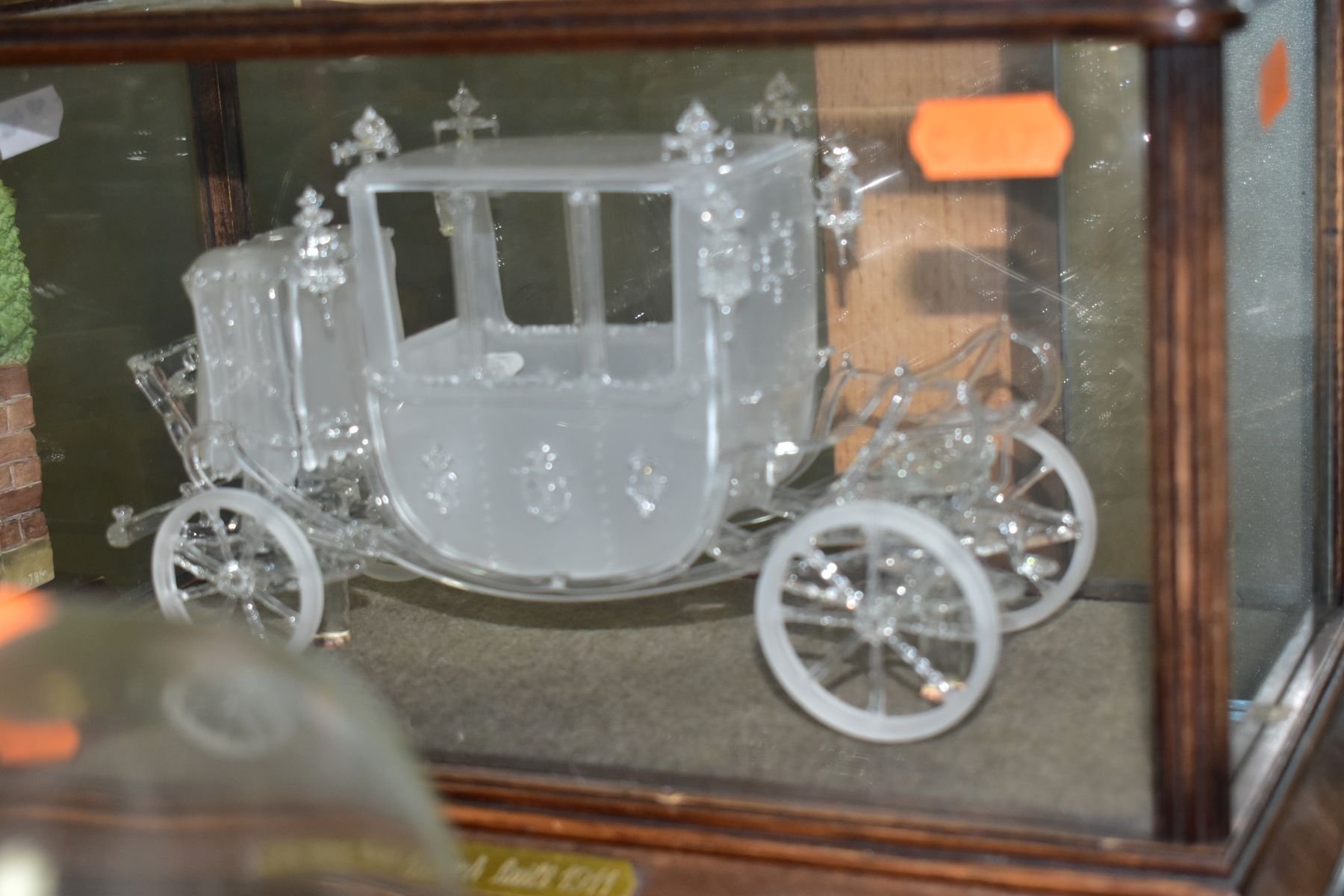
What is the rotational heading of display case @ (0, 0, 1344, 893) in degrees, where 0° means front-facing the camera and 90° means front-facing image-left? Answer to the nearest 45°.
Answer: approximately 0°

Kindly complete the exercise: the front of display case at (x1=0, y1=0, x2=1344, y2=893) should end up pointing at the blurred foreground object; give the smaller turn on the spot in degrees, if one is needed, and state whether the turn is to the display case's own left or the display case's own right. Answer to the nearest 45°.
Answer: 0° — it already faces it
